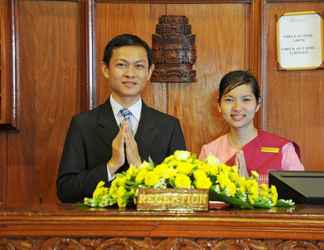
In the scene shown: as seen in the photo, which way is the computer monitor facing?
away from the camera

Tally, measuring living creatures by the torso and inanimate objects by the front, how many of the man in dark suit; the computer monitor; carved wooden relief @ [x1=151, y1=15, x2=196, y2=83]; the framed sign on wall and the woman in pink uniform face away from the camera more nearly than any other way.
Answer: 1

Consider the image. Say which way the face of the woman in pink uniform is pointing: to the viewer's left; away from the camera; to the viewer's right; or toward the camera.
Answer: toward the camera

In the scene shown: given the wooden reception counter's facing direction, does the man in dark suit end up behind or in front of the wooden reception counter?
behind

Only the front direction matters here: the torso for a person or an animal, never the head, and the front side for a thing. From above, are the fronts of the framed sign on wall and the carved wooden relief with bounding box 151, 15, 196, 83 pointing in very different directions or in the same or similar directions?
same or similar directions

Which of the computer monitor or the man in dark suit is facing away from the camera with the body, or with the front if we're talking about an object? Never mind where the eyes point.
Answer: the computer monitor

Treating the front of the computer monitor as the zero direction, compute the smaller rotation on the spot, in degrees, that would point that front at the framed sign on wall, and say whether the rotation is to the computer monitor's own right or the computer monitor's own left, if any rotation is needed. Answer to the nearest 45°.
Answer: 0° — it already faces it

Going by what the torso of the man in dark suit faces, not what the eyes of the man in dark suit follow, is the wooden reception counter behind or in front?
in front

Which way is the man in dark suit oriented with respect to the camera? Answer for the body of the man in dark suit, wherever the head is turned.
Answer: toward the camera

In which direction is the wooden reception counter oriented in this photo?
toward the camera

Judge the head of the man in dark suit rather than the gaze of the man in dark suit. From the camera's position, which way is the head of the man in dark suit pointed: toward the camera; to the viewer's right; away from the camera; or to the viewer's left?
toward the camera

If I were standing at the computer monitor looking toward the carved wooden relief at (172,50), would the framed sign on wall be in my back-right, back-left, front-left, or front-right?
front-right

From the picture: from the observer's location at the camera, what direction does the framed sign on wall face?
facing the viewer

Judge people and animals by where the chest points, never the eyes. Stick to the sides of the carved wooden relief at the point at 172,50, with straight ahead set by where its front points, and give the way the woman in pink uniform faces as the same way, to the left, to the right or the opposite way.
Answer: the same way
